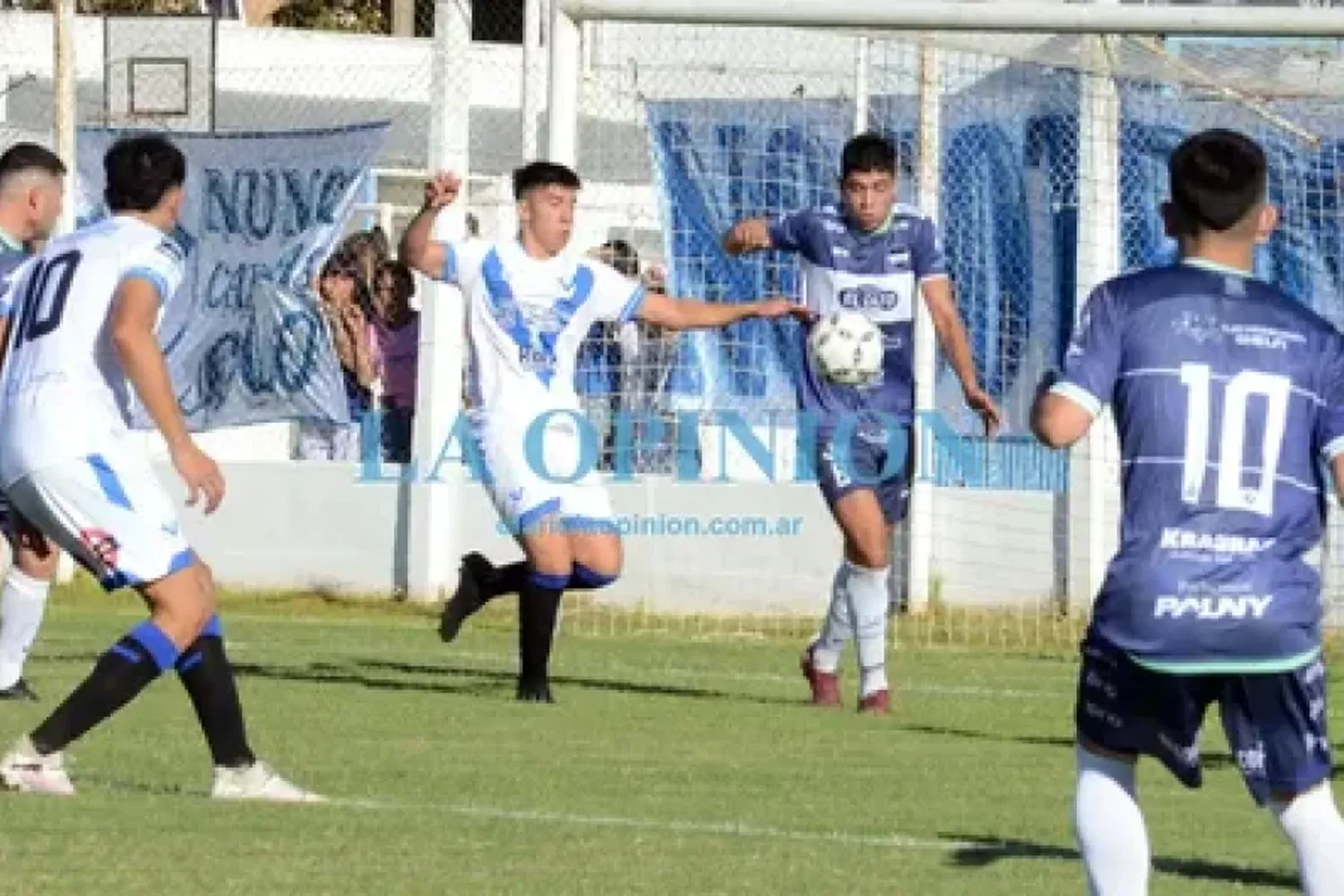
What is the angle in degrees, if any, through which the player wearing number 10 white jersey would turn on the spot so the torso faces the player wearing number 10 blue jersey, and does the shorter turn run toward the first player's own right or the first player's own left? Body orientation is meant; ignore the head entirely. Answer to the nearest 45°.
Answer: approximately 90° to the first player's own right

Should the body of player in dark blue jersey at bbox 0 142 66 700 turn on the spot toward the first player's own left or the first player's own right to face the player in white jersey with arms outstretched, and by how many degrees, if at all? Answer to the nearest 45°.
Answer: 0° — they already face them

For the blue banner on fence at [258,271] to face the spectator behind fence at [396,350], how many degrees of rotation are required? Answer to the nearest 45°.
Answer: approximately 45° to its left

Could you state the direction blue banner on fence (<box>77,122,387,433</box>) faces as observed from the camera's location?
facing the viewer

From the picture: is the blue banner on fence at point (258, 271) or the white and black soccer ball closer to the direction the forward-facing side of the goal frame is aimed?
the white and black soccer ball

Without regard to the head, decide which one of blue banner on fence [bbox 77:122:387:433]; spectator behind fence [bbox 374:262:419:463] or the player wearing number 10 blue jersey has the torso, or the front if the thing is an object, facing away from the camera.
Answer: the player wearing number 10 blue jersey

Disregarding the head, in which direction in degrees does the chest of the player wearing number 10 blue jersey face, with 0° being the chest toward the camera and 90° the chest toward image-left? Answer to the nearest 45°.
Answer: approximately 180°

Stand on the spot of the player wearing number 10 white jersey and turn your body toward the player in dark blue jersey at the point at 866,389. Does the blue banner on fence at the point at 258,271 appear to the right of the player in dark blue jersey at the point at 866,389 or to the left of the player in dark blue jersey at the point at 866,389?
left

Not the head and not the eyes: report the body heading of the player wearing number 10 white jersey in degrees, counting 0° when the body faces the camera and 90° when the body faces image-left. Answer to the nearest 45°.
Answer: approximately 225°

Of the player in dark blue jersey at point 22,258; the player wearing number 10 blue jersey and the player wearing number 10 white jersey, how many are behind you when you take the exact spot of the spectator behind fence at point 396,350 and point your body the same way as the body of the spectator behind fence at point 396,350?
0

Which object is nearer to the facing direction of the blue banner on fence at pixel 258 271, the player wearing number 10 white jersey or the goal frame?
the player wearing number 10 white jersey

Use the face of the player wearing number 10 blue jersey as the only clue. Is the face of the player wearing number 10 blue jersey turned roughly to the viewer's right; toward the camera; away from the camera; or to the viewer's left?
away from the camera

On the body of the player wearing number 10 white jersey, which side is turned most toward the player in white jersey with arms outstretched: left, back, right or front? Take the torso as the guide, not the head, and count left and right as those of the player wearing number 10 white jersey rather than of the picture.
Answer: front

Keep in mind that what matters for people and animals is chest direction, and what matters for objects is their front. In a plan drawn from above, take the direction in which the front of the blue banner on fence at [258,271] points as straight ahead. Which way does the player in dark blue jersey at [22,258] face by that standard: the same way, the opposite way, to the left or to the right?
to the left

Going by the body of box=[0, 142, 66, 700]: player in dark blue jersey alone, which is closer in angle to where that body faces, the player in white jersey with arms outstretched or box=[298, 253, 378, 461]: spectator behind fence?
the player in white jersey with arms outstretched
